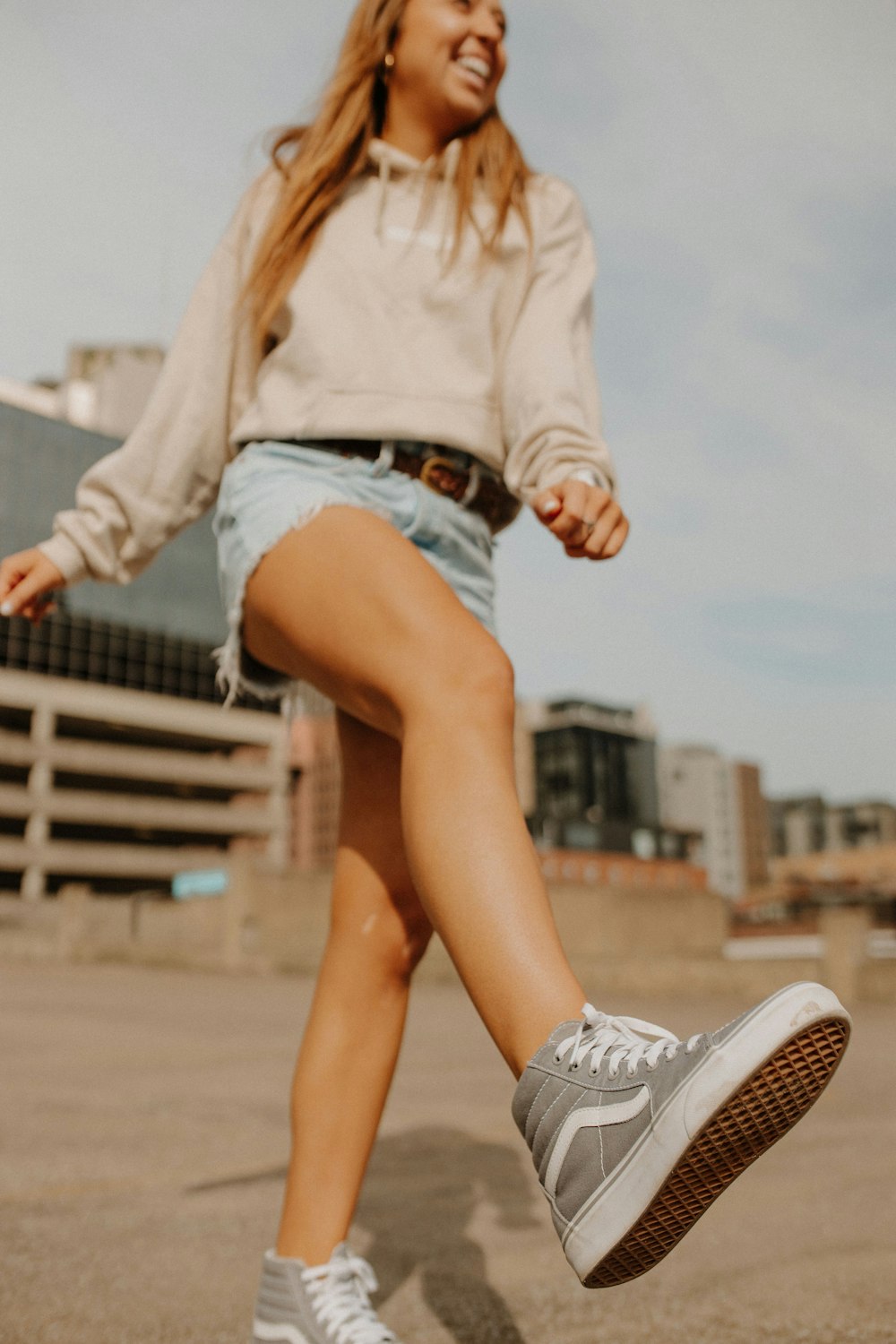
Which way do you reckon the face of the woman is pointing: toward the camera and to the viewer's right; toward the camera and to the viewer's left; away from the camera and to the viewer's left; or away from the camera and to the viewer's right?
toward the camera and to the viewer's right

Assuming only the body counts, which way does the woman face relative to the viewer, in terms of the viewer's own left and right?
facing the viewer and to the right of the viewer
